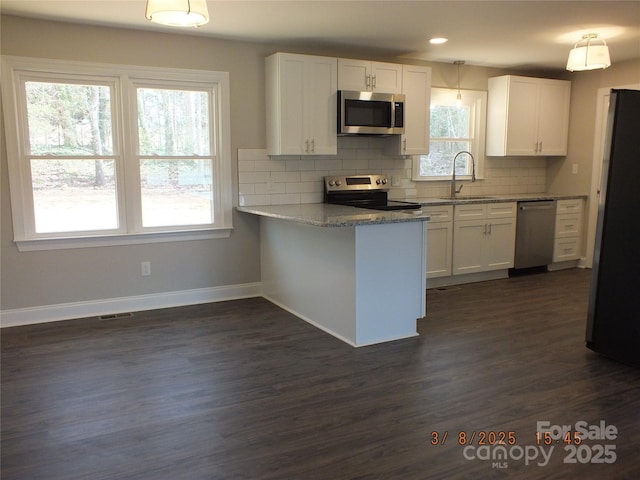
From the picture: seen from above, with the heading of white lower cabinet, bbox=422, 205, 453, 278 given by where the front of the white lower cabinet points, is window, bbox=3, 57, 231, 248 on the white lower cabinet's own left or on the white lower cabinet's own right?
on the white lower cabinet's own right

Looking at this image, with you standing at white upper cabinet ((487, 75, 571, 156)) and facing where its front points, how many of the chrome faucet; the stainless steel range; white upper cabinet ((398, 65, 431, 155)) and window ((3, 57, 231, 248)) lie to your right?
4

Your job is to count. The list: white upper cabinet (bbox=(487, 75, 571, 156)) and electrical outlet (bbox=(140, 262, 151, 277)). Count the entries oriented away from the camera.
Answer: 0

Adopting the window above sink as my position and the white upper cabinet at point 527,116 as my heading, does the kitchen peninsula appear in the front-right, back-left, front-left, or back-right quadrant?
back-right

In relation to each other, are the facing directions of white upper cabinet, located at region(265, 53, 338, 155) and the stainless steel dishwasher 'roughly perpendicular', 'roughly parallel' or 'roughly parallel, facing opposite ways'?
roughly parallel

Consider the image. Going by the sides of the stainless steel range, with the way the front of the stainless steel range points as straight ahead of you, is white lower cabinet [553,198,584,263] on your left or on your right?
on your left

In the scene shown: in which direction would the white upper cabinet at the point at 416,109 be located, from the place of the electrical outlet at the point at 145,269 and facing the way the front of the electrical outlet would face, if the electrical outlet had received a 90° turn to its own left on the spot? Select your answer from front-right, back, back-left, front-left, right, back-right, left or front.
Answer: front

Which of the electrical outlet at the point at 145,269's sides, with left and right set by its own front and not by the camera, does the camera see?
front

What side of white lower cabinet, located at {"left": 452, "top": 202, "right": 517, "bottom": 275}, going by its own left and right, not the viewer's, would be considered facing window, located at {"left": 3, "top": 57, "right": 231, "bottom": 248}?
right

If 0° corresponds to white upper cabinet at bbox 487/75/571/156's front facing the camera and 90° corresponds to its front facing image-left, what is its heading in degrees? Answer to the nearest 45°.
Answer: approximately 315°

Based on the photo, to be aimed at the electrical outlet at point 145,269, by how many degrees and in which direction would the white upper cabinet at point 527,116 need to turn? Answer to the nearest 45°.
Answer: approximately 90° to its right

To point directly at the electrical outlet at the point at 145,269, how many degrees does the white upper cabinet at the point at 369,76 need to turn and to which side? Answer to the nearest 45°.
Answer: approximately 90° to its right

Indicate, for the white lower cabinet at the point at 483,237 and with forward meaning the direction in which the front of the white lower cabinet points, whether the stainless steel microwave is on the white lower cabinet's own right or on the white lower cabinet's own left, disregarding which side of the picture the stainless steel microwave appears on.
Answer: on the white lower cabinet's own right

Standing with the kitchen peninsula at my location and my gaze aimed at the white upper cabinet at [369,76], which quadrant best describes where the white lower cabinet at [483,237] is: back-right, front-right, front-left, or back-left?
front-right
